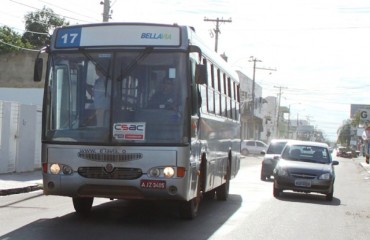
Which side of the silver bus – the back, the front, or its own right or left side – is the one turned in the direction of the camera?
front

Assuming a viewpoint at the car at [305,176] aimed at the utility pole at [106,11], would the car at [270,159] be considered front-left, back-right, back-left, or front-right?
front-right

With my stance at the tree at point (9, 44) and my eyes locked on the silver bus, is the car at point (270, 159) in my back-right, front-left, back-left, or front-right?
front-left

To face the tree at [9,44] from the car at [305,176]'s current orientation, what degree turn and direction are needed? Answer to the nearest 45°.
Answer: approximately 135° to its right

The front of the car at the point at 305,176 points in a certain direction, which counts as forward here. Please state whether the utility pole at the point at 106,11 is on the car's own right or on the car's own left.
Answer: on the car's own right

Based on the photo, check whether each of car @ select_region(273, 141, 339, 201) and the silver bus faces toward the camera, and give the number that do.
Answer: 2

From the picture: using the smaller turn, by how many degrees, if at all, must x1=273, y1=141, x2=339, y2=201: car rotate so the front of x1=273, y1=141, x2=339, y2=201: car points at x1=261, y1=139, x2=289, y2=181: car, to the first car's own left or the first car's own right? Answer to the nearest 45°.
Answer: approximately 180°

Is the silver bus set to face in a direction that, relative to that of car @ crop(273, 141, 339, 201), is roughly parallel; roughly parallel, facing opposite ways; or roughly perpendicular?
roughly parallel

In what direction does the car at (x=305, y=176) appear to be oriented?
toward the camera

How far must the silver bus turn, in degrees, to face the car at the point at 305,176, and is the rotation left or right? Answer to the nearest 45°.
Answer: approximately 135° to its left

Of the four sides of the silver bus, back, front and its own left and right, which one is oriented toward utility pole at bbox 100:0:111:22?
back
